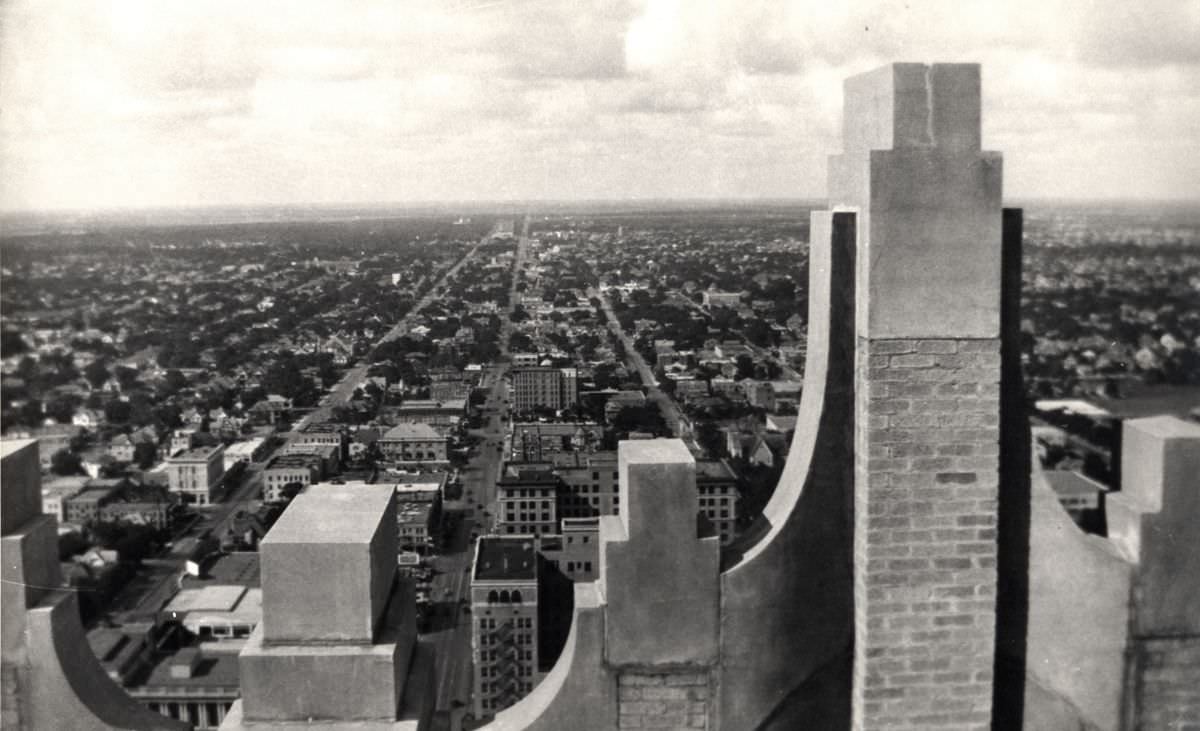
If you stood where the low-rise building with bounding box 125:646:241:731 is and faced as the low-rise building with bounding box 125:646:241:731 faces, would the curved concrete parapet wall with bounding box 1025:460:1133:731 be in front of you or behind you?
in front

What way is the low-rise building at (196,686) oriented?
toward the camera

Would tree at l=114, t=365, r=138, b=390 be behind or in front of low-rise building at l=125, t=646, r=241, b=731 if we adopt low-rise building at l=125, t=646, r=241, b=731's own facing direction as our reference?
behind

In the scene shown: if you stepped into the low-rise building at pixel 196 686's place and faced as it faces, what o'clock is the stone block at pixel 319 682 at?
The stone block is roughly at 12 o'clock from the low-rise building.

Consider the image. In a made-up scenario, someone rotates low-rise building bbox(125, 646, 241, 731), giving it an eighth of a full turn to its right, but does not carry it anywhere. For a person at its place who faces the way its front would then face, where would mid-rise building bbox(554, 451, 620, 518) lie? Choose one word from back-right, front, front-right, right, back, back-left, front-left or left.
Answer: back-left

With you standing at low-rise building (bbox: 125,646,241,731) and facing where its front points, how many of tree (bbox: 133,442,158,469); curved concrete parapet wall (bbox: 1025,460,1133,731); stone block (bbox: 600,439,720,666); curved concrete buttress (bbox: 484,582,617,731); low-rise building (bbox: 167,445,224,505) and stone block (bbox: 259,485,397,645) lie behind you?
2

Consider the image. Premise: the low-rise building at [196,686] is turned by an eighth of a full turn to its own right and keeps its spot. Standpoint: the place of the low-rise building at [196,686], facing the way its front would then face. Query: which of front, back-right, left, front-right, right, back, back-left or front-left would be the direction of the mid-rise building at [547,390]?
back

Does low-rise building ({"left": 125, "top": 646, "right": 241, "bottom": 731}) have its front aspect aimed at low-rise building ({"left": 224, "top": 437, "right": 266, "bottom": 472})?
no

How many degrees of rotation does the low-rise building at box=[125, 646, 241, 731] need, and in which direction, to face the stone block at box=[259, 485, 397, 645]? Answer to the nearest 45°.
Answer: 0° — it already faces it

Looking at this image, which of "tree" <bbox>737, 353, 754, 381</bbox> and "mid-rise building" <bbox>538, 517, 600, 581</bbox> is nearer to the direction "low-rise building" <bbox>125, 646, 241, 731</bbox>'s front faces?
the mid-rise building

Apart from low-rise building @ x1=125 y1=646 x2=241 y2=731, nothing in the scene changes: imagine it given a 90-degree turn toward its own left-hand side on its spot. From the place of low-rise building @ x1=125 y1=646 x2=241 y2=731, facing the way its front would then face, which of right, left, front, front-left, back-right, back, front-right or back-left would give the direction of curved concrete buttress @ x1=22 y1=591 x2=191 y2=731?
right

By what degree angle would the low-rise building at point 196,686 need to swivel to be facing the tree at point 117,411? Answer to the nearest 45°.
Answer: approximately 180°

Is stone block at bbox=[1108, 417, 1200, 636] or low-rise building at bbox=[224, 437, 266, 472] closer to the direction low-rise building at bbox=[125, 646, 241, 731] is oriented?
the stone block

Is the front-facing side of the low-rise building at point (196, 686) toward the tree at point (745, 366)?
no
